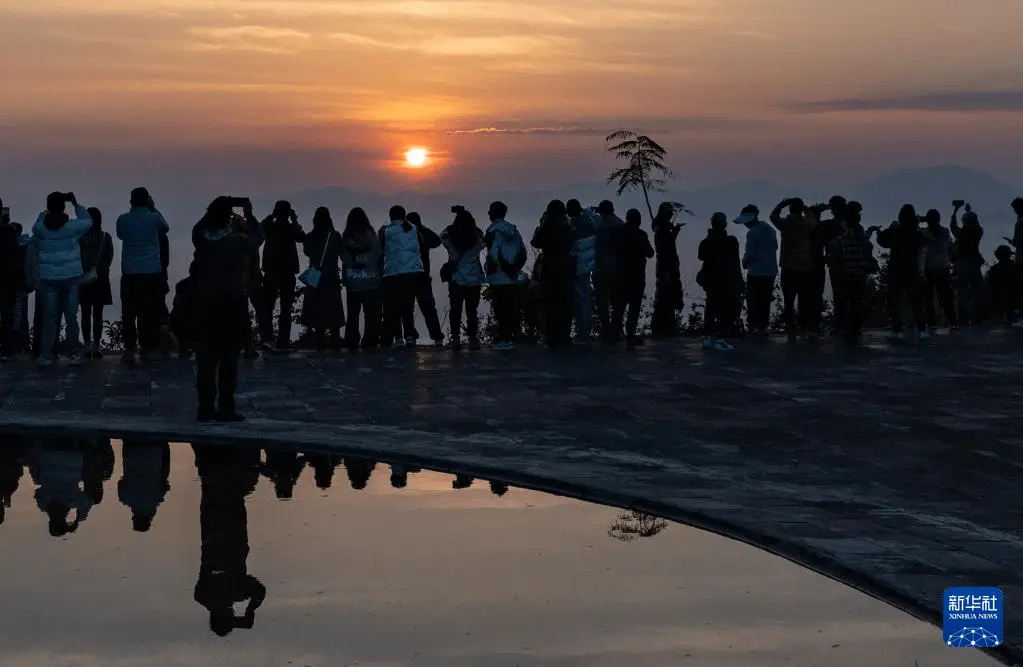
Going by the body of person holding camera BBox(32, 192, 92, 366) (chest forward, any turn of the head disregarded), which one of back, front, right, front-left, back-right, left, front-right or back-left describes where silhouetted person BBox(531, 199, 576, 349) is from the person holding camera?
right

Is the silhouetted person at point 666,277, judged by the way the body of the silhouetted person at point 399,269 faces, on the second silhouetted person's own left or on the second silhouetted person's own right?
on the second silhouetted person's own right

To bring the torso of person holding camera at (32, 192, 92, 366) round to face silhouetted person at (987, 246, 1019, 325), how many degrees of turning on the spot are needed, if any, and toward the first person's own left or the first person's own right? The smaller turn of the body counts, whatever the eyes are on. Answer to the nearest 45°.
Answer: approximately 90° to the first person's own right

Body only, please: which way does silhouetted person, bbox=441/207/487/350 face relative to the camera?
away from the camera

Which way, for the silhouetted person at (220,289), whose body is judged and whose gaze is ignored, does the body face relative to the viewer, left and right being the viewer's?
facing away from the viewer and to the right of the viewer

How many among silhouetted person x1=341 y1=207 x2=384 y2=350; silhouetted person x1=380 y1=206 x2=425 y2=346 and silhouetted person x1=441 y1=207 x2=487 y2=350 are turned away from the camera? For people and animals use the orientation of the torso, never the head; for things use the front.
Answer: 3

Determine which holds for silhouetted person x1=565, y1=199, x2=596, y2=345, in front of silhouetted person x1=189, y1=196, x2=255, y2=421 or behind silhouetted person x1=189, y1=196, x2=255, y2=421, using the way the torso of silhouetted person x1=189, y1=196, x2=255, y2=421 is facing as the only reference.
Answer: in front

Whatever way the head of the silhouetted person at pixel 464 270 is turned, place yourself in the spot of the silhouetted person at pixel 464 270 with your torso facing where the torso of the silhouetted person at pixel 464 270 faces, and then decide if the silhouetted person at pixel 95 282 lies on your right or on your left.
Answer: on your left

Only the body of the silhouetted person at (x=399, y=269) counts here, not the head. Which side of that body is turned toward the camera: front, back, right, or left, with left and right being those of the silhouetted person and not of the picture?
back

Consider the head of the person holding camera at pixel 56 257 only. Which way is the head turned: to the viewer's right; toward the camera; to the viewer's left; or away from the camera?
away from the camera

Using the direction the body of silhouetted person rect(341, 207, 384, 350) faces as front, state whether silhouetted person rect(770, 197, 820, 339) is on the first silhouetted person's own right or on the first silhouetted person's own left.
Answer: on the first silhouetted person's own right

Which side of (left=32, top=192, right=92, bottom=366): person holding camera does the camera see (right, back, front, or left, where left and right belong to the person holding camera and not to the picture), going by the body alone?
back

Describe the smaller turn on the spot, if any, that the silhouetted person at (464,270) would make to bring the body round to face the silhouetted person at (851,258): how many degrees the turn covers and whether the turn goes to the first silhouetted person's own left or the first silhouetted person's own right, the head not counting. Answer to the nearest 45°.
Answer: approximately 90° to the first silhouetted person's own right

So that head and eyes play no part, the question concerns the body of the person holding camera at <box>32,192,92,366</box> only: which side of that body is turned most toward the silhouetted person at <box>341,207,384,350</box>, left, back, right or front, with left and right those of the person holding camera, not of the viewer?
right

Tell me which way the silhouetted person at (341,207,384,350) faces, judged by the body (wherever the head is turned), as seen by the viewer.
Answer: away from the camera

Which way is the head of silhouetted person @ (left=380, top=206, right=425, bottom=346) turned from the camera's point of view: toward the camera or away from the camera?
away from the camera
